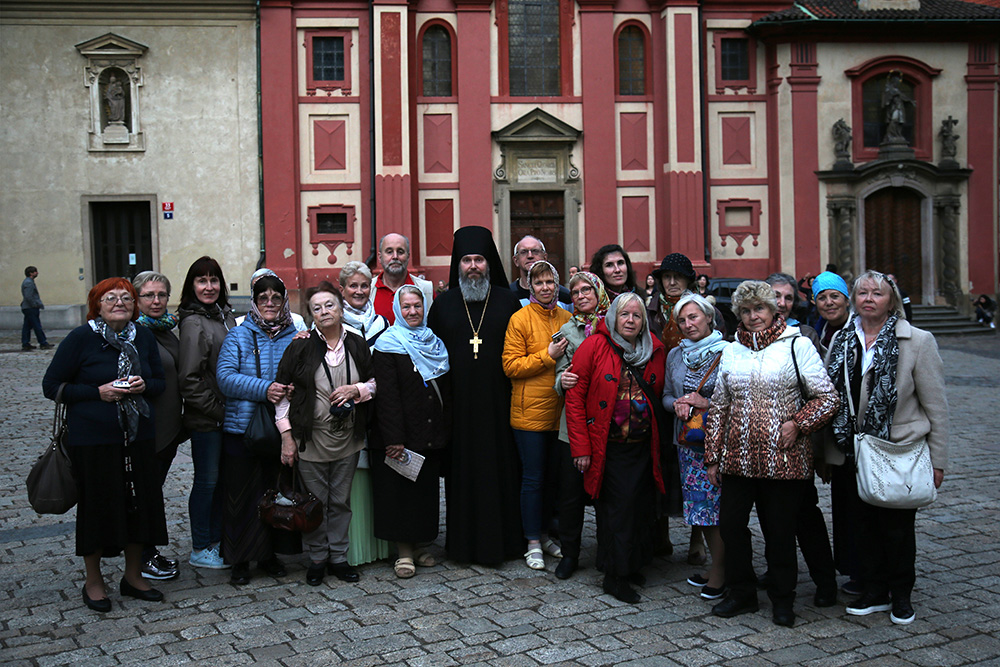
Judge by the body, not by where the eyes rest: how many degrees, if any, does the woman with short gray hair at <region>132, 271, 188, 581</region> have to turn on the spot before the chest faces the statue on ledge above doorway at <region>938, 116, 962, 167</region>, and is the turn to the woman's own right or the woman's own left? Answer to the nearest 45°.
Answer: approximately 90° to the woman's own left

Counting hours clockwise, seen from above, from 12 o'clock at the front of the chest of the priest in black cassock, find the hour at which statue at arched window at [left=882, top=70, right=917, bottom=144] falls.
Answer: The statue at arched window is roughly at 7 o'clock from the priest in black cassock.

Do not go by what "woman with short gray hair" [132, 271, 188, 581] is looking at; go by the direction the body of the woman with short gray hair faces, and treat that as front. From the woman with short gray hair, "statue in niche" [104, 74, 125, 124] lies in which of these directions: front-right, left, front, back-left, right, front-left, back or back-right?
back-left

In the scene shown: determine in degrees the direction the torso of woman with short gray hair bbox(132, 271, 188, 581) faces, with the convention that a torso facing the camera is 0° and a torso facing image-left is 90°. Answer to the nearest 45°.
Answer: approximately 315°
